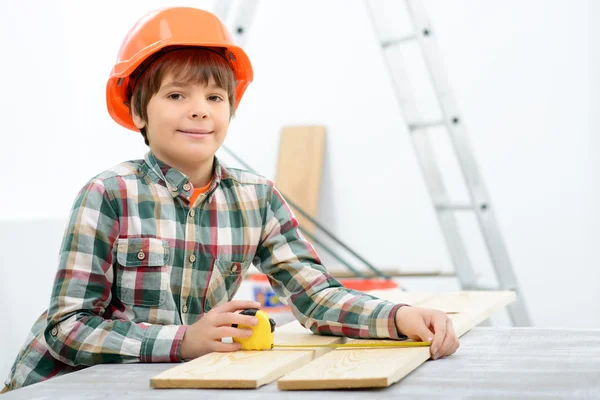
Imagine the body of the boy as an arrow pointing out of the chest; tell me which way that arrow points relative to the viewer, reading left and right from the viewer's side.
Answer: facing the viewer and to the right of the viewer

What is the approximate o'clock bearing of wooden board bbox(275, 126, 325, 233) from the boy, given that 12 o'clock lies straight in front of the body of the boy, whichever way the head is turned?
The wooden board is roughly at 8 o'clock from the boy.
